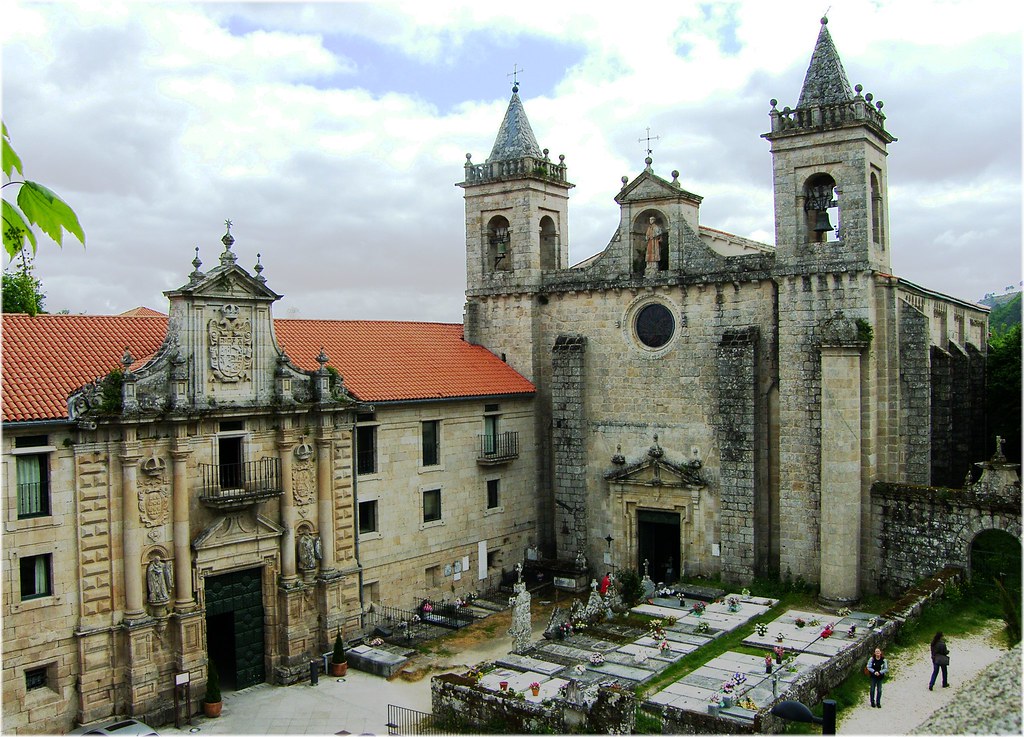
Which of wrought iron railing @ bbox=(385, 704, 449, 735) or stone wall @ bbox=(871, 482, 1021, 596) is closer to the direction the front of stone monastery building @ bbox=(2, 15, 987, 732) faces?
the wrought iron railing

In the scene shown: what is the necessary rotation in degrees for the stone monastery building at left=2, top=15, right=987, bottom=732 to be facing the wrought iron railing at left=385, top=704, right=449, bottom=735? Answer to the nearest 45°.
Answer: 0° — it already faces it

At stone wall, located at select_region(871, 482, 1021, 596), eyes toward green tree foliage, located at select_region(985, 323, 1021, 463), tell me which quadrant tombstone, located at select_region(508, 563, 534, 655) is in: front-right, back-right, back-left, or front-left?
back-left

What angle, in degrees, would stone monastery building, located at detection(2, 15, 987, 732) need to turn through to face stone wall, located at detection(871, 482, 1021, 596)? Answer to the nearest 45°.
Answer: approximately 90° to its left

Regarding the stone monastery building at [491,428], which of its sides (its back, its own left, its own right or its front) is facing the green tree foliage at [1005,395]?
left

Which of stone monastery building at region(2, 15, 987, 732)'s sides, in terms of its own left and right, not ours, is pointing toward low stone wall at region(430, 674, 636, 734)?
front

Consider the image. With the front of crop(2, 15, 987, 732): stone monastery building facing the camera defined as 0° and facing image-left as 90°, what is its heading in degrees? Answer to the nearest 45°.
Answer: approximately 0°
